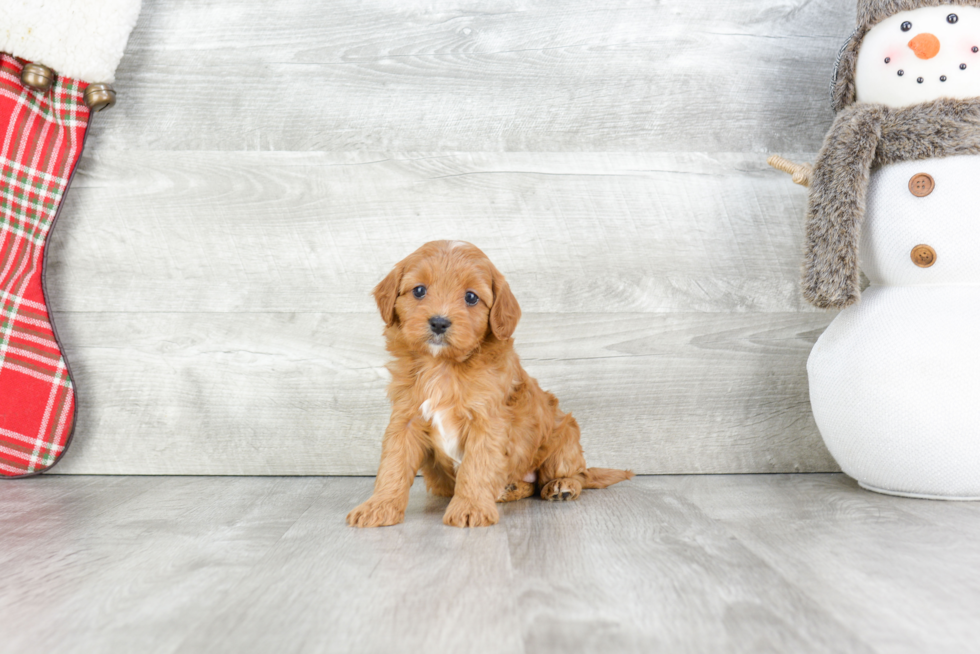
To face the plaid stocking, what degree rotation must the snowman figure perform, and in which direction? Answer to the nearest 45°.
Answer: approximately 90° to its right

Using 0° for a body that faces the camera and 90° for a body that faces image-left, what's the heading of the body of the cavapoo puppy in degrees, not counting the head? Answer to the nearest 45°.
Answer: approximately 45°

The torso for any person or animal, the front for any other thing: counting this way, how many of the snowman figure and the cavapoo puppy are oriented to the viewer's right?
0

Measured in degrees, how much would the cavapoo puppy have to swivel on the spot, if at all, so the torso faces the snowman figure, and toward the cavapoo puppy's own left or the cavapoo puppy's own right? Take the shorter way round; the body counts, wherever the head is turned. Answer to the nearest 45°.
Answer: approximately 135° to the cavapoo puppy's own left

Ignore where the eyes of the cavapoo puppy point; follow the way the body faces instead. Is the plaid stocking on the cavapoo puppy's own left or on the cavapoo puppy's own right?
on the cavapoo puppy's own right

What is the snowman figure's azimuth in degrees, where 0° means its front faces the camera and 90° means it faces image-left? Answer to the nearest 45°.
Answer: approximately 0°

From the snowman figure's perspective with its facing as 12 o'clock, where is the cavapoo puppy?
The cavapoo puppy is roughly at 2 o'clock from the snowman figure.
